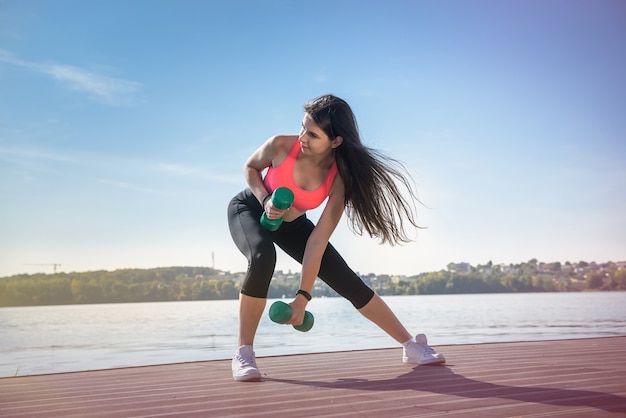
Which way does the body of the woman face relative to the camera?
toward the camera

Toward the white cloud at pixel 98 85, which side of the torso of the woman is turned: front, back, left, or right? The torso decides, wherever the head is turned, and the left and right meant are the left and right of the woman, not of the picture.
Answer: back

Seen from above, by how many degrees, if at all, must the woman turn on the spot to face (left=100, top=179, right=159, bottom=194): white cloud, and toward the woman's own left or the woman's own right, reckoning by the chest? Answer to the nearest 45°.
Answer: approximately 180°

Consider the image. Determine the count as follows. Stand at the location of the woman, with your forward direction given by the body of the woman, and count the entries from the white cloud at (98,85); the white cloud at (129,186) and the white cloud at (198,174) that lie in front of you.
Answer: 0

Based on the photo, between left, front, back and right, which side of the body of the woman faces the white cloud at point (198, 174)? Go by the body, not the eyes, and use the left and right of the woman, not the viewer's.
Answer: back
